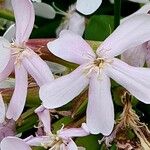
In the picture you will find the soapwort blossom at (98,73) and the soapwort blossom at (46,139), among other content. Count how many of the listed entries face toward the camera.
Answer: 2

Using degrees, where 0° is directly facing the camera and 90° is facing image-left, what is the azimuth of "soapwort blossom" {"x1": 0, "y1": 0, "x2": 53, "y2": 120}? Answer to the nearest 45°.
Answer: approximately 45°

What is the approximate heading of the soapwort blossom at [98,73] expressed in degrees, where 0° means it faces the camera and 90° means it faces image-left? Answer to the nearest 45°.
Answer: approximately 0°

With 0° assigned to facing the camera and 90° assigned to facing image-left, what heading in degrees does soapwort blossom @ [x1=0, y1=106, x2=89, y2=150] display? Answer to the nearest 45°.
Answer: approximately 0°
